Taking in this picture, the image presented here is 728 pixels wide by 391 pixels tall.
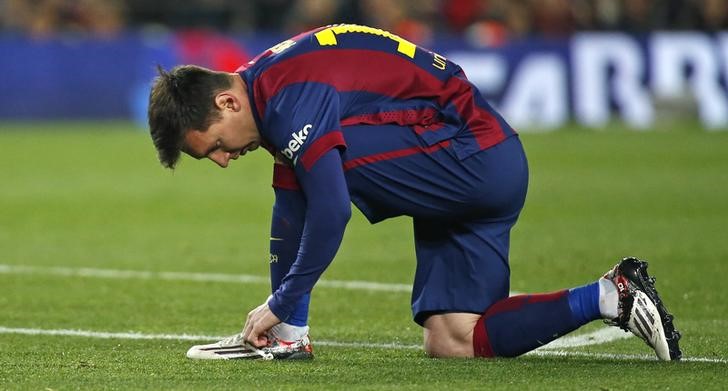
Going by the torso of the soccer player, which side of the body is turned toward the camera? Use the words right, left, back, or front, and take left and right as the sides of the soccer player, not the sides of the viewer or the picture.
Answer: left
